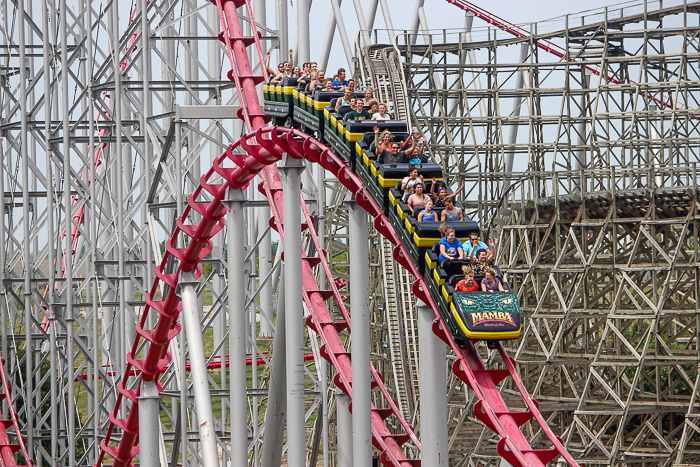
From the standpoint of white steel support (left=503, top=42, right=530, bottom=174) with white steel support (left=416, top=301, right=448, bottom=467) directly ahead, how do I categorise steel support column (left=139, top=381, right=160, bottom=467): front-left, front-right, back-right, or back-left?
front-right

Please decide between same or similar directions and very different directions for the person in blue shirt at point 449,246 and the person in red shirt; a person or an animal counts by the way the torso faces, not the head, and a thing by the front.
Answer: same or similar directions

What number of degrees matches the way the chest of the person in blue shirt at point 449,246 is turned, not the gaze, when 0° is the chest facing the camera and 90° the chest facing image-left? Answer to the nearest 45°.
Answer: approximately 315°

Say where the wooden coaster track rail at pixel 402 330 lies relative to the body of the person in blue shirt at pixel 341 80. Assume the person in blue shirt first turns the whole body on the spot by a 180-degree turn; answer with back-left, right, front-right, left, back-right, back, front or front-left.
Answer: front-right

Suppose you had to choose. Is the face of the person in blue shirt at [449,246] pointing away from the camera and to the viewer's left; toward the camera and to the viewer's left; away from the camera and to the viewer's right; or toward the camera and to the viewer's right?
toward the camera and to the viewer's right

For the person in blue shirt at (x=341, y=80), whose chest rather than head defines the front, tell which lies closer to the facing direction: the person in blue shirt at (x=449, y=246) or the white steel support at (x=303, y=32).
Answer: the person in blue shirt

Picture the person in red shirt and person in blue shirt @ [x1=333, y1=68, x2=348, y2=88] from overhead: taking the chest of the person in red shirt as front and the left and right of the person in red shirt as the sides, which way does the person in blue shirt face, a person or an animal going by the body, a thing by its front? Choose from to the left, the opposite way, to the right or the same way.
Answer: the same way

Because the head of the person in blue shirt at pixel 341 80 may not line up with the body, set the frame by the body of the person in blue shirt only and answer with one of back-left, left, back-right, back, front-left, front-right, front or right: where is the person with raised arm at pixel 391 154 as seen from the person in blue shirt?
front-right

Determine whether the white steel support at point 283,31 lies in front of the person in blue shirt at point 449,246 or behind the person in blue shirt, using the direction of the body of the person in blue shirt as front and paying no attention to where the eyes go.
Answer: behind

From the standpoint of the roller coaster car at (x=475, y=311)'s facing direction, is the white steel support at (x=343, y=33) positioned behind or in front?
behind

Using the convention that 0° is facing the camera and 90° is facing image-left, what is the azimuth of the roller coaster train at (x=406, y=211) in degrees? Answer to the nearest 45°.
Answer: approximately 315°

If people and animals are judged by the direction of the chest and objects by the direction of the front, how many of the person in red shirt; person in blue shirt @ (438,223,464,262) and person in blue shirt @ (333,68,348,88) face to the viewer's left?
0

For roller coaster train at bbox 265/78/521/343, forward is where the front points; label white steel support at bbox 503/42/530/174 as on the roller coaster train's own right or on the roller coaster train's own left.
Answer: on the roller coaster train's own left
